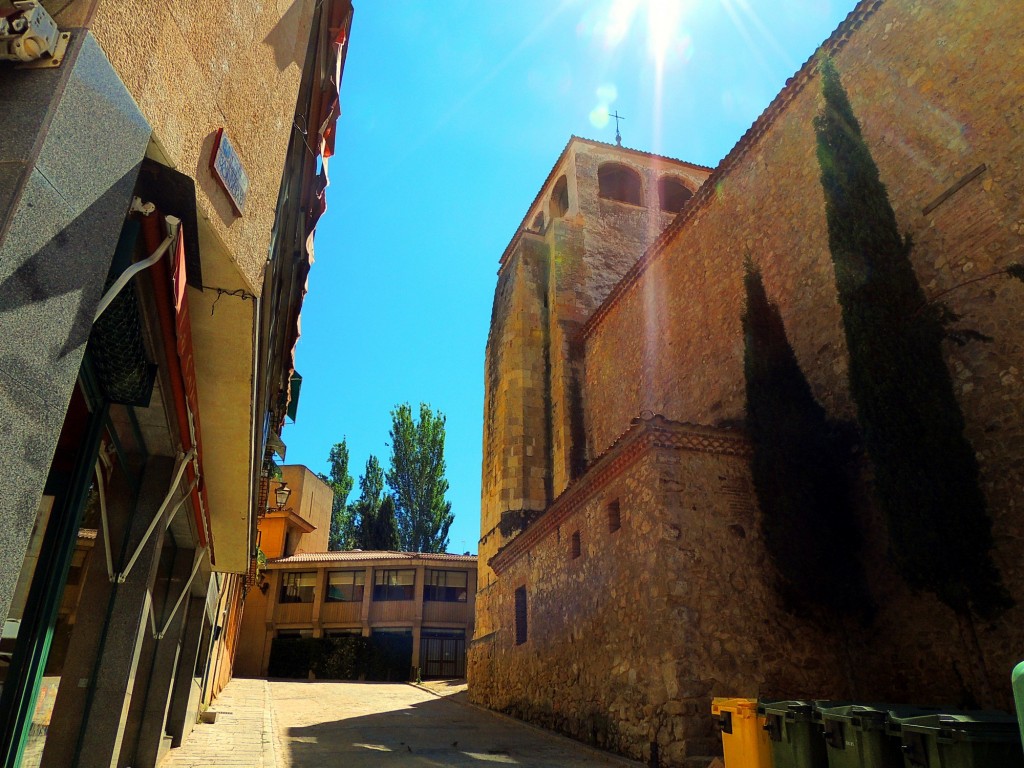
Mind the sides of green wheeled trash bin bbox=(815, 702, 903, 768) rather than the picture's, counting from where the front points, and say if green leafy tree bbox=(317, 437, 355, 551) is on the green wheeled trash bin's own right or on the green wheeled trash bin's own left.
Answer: on the green wheeled trash bin's own right

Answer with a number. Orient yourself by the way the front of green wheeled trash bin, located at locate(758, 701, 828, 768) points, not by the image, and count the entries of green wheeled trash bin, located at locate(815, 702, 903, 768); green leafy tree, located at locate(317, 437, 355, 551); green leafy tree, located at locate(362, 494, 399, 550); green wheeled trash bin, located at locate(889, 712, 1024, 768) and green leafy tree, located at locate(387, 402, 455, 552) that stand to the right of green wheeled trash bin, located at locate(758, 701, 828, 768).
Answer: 3

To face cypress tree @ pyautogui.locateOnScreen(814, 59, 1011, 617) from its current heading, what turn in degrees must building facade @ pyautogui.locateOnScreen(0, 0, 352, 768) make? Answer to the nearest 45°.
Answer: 0° — it already faces it

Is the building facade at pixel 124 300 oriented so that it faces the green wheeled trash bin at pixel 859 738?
yes

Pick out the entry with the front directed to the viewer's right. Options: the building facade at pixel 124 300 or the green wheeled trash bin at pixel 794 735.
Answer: the building facade

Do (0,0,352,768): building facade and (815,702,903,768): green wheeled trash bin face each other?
yes

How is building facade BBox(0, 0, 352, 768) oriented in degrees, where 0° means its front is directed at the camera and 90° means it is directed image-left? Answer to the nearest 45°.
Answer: approximately 270°

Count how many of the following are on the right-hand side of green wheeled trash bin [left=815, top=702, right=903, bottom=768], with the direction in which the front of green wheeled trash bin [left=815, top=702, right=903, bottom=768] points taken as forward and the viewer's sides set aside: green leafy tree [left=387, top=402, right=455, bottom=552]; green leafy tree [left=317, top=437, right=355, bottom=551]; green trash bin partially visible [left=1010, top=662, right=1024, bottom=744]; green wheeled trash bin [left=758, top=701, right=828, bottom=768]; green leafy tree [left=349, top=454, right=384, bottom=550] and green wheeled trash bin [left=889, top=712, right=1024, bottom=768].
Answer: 4

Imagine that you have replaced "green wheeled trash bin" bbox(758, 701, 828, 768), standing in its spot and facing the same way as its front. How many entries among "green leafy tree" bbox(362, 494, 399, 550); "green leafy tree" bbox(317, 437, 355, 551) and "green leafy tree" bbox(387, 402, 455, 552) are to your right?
3

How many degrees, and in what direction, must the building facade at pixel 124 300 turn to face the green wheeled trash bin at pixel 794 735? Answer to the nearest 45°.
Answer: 0° — it already faces it

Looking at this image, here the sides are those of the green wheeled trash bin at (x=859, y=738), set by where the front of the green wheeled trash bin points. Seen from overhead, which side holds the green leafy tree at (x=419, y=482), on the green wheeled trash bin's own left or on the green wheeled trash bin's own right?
on the green wheeled trash bin's own right

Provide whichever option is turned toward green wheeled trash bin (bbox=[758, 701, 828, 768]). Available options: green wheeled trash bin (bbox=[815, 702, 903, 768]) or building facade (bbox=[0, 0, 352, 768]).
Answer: the building facade

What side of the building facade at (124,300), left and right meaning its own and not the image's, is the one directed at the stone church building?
front

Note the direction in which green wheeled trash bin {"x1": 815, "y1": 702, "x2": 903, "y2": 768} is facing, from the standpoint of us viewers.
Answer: facing the viewer and to the left of the viewer

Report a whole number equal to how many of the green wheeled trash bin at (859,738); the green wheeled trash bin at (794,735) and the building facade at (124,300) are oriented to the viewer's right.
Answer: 1

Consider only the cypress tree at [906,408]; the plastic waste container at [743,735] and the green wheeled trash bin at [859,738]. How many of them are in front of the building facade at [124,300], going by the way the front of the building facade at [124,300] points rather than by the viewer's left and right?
3
